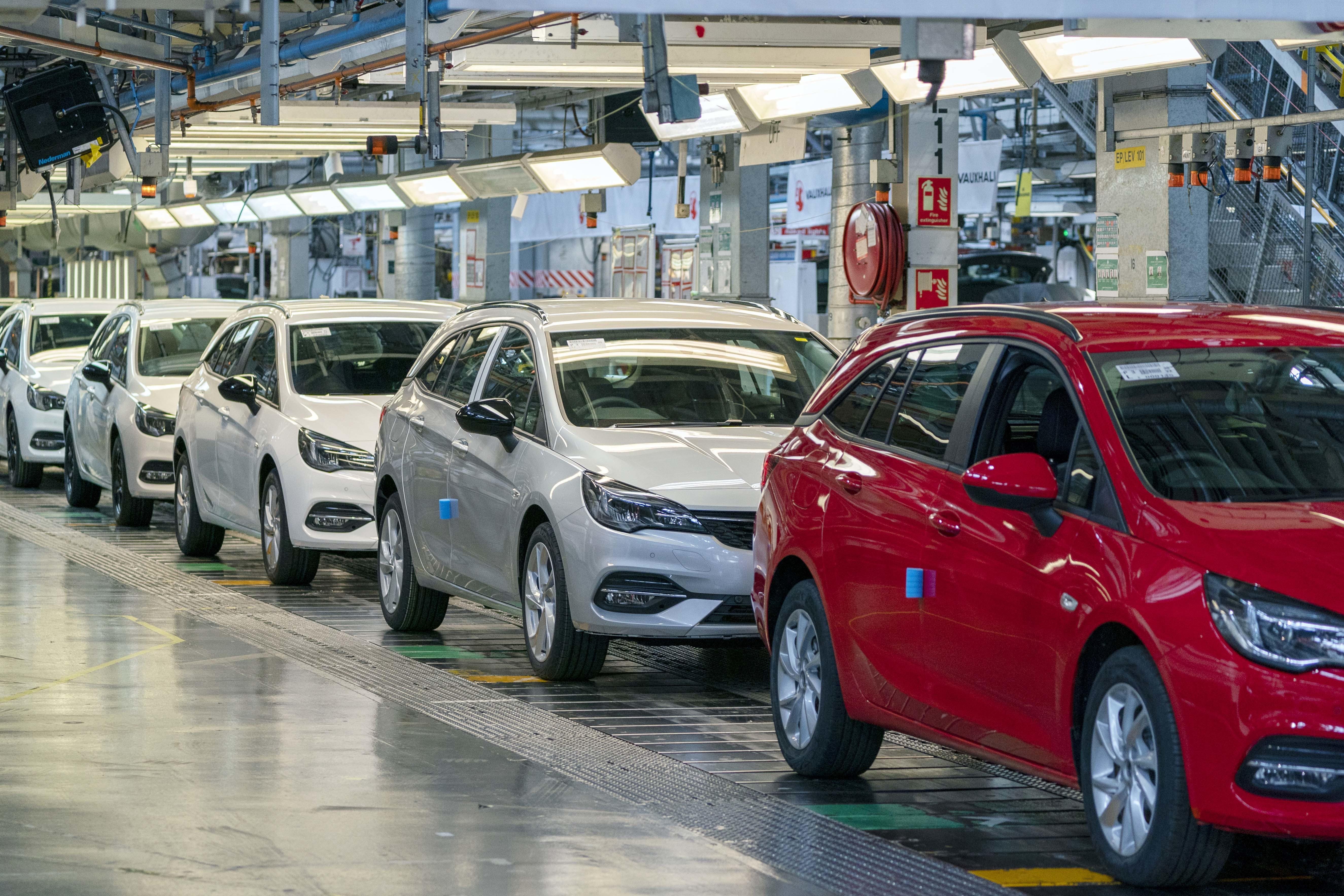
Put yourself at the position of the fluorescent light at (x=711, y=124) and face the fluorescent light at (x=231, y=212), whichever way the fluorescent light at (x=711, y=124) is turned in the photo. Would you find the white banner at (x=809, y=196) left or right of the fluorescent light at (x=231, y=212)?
right

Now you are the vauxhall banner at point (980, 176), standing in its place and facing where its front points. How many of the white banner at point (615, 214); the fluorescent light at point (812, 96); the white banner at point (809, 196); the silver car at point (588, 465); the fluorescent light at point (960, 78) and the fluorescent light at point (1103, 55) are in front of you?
4

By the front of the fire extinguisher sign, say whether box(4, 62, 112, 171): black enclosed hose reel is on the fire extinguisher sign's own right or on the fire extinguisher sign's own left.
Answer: on the fire extinguisher sign's own right

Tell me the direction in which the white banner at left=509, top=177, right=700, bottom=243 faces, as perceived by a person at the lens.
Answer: facing the viewer

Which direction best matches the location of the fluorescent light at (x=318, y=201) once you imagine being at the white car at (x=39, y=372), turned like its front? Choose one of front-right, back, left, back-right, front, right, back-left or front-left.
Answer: left

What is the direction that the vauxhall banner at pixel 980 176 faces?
toward the camera

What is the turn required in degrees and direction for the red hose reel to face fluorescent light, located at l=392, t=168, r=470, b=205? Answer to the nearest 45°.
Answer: approximately 90° to its right

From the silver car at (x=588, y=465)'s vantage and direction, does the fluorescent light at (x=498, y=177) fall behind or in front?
behind

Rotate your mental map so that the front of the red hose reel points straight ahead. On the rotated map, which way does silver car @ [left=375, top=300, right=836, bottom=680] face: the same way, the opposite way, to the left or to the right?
to the left

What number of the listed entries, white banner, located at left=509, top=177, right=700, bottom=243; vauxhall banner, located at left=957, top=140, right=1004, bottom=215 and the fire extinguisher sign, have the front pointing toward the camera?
3

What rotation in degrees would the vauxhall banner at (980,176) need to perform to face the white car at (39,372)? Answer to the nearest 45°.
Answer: approximately 45° to its right

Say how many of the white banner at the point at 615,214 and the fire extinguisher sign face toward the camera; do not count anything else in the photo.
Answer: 2

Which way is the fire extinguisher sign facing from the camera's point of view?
toward the camera

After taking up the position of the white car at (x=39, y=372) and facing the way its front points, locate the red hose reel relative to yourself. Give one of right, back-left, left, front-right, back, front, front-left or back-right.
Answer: front

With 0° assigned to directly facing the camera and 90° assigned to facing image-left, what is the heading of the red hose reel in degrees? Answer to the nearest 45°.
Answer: approximately 45°

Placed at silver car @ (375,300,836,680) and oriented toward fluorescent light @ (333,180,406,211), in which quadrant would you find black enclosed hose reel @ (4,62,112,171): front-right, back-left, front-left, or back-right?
front-left

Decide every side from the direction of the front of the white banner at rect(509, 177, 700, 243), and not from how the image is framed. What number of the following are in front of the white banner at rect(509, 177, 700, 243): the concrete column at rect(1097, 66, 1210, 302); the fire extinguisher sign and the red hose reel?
3

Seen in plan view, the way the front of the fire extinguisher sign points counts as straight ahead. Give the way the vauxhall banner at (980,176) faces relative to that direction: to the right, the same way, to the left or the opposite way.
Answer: the same way

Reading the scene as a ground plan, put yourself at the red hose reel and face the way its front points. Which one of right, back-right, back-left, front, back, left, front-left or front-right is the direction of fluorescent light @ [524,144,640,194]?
right

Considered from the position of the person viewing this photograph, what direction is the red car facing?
facing the viewer and to the right of the viewer

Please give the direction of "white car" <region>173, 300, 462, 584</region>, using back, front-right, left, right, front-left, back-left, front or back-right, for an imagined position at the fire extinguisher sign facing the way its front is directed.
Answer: front-right
